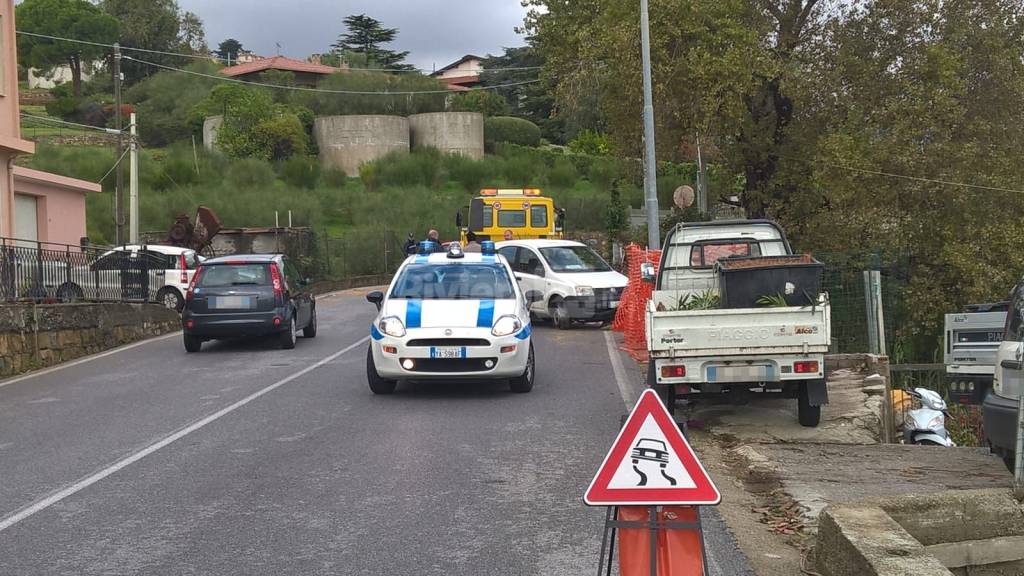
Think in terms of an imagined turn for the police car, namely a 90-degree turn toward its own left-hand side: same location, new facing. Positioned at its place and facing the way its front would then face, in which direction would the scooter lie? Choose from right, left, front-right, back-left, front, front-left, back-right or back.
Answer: front

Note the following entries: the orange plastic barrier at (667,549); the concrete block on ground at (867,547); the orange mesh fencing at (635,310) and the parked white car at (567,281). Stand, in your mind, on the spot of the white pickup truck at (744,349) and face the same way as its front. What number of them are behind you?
2

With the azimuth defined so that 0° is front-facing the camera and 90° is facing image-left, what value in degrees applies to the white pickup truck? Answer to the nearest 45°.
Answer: approximately 180°

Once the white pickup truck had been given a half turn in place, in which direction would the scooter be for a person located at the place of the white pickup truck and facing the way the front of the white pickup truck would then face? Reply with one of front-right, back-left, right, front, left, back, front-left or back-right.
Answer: back-left

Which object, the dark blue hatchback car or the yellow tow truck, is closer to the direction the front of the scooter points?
the dark blue hatchback car

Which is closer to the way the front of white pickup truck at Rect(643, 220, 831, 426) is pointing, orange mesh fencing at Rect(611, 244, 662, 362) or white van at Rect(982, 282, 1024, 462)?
the orange mesh fencing

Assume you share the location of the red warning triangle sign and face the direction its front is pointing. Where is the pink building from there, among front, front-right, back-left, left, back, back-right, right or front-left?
back-right

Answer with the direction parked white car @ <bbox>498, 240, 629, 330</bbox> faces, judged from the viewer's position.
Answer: facing the viewer and to the right of the viewer

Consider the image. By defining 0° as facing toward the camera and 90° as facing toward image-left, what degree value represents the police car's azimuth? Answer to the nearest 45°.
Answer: approximately 0°
